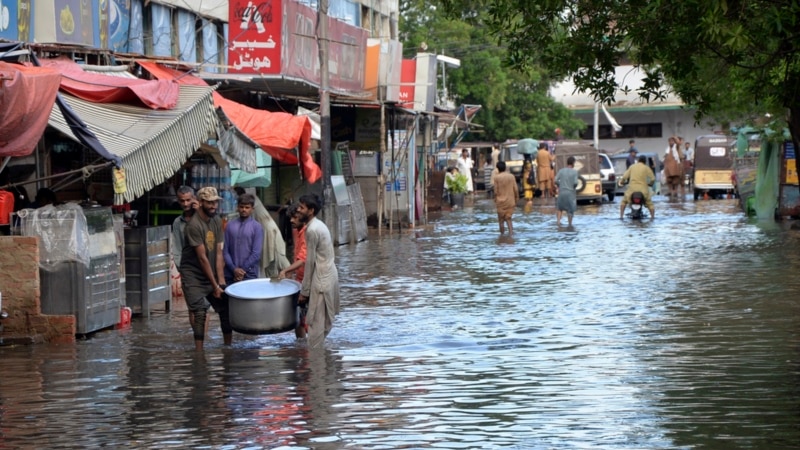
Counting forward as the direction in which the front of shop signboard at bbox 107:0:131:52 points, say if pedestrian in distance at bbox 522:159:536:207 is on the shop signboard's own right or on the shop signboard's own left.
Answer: on the shop signboard's own left

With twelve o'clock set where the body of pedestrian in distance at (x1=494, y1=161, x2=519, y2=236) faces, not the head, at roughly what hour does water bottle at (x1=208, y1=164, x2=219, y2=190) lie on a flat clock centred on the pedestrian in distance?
The water bottle is roughly at 7 o'clock from the pedestrian in distance.

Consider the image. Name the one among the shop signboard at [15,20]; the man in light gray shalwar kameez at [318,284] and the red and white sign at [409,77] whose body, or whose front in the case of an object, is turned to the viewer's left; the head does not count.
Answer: the man in light gray shalwar kameez

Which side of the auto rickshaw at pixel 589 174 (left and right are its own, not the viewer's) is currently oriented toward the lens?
back

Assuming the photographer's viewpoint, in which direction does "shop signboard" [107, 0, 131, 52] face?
facing the viewer and to the right of the viewer

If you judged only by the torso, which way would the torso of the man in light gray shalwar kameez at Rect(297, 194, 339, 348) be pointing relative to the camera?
to the viewer's left

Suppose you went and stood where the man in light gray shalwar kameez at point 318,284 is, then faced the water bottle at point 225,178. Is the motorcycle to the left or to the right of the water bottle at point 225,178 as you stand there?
right
